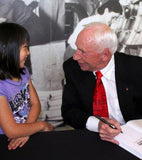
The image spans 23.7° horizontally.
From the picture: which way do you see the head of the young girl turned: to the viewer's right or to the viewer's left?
to the viewer's right

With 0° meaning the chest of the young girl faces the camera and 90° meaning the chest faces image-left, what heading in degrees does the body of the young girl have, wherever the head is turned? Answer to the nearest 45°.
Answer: approximately 315°

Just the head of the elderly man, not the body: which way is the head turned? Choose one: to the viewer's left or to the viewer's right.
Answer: to the viewer's left
